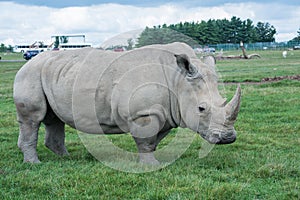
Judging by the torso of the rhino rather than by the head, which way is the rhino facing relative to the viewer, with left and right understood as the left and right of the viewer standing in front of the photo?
facing to the right of the viewer

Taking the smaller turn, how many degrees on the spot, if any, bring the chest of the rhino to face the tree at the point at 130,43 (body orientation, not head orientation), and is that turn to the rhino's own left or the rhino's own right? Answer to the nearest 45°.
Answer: approximately 90° to the rhino's own left
